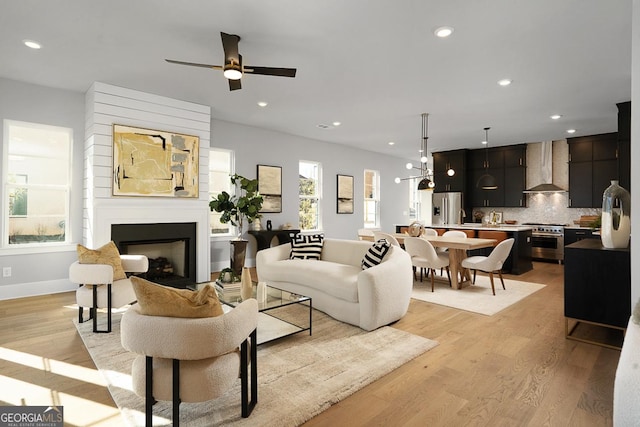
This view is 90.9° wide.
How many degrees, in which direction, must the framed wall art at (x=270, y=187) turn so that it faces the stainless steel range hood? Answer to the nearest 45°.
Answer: approximately 45° to its left

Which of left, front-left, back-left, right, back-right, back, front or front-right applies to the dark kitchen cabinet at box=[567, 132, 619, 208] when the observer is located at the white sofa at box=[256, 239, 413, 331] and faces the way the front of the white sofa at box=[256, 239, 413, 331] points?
back

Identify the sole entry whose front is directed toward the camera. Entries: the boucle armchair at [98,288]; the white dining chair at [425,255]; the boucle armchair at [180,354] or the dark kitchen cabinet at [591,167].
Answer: the dark kitchen cabinet

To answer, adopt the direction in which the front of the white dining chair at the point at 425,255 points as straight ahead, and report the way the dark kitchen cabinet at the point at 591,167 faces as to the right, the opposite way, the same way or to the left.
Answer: the opposite way

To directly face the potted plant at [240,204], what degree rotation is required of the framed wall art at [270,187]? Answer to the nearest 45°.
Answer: approximately 90° to its right

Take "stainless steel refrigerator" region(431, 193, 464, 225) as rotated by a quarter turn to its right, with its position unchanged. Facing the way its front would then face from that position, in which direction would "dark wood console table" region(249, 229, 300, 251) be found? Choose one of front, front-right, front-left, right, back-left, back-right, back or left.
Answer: front-left

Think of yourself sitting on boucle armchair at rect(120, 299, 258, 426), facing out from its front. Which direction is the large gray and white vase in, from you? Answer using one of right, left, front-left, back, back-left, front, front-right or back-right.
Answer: front-right

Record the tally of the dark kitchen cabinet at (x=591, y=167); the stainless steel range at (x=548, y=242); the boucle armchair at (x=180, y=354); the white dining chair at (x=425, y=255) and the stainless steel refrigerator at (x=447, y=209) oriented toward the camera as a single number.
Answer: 3

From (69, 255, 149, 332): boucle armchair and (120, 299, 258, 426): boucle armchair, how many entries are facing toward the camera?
0

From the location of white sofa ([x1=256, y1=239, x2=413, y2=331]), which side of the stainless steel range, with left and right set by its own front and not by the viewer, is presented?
front

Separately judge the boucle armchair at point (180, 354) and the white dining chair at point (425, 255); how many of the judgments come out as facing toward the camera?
0

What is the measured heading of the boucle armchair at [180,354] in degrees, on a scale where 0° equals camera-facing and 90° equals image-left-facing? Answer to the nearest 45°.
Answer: approximately 225°

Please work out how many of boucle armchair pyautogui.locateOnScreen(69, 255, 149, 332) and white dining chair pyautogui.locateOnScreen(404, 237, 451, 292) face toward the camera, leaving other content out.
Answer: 0

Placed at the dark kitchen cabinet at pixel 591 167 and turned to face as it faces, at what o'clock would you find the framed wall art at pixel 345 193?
The framed wall art is roughly at 2 o'clock from the dark kitchen cabinet.

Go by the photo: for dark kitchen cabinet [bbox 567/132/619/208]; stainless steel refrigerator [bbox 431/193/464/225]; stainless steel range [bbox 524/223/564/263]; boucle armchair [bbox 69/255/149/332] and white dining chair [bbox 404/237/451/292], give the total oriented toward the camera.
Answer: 3

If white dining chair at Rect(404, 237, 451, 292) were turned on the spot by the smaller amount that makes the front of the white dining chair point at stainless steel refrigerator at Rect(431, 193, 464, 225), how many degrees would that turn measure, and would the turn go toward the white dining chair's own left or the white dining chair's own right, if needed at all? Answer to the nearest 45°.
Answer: approximately 45° to the white dining chair's own left

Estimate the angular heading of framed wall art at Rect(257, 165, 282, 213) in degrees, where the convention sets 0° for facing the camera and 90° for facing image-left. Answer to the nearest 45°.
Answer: approximately 315°

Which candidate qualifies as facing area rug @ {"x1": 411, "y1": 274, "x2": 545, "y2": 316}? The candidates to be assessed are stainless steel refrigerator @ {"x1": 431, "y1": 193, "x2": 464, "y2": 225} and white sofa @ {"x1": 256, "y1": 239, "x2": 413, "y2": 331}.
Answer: the stainless steel refrigerator
